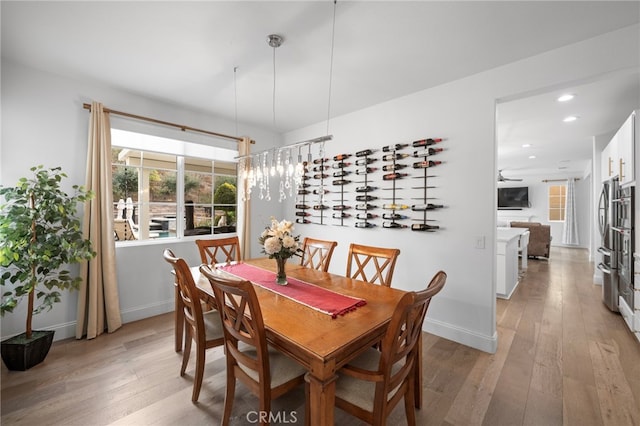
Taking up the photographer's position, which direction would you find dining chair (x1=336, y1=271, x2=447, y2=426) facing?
facing away from the viewer and to the left of the viewer

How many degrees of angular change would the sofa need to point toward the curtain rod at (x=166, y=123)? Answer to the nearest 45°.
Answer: approximately 135° to its left

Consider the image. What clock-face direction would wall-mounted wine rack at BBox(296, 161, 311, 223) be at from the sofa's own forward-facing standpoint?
The wall-mounted wine rack is roughly at 7 o'clock from the sofa.

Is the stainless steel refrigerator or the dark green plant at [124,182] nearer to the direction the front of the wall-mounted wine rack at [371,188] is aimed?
the dark green plant

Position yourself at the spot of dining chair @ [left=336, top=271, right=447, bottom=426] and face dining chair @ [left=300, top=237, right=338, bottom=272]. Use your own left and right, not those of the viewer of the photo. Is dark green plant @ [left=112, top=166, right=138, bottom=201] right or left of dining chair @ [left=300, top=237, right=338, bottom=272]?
left

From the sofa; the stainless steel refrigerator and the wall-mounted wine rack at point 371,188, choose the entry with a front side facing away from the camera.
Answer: the sofa

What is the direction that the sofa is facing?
away from the camera

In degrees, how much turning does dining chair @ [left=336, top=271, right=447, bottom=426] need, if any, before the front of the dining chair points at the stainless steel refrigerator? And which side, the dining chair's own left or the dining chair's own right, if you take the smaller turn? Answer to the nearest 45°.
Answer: approximately 90° to the dining chair's own right

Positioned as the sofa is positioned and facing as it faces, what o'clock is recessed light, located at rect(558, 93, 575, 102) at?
The recessed light is roughly at 6 o'clock from the sofa.

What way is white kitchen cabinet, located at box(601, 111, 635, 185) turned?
to the viewer's left

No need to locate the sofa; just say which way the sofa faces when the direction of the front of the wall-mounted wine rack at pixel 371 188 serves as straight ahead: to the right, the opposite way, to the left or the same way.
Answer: the opposite way

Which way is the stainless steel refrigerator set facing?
to the viewer's left
